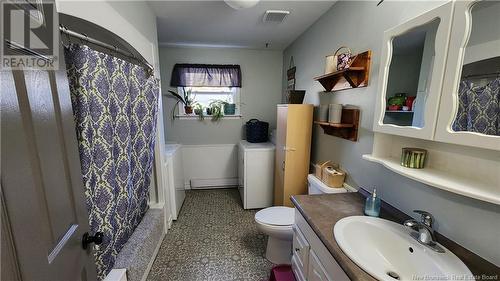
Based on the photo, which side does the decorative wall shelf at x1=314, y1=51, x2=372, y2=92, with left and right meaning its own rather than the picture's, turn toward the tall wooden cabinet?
right

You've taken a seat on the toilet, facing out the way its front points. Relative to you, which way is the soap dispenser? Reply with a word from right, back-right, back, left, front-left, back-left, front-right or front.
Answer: back-left

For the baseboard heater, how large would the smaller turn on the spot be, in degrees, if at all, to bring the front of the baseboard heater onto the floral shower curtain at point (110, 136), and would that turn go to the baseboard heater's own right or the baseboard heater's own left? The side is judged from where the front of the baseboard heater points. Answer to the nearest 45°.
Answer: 0° — it already faces it

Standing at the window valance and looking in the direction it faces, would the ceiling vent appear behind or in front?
in front

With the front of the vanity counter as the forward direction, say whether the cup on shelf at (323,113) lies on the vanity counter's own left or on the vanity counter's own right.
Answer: on the vanity counter's own right

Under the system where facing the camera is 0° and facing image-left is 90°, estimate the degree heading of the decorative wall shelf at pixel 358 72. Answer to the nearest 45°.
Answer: approximately 45°

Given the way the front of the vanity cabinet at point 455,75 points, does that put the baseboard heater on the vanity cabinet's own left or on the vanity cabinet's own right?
on the vanity cabinet's own right

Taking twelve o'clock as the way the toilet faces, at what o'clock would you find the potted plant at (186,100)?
The potted plant is roughly at 1 o'clock from the toilet.

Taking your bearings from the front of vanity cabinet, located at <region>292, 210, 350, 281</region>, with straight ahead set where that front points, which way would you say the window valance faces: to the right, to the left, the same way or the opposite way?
to the left

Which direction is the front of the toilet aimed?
to the viewer's left
